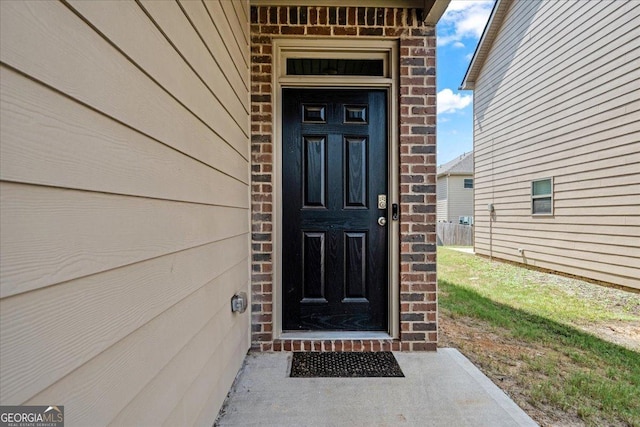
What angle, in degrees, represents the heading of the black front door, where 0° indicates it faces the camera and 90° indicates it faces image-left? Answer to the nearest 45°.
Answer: approximately 0°

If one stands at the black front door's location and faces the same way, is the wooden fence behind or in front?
behind

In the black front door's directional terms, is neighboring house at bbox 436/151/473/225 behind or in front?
behind

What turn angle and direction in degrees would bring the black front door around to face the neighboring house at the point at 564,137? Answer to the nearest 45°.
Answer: approximately 135° to its left
